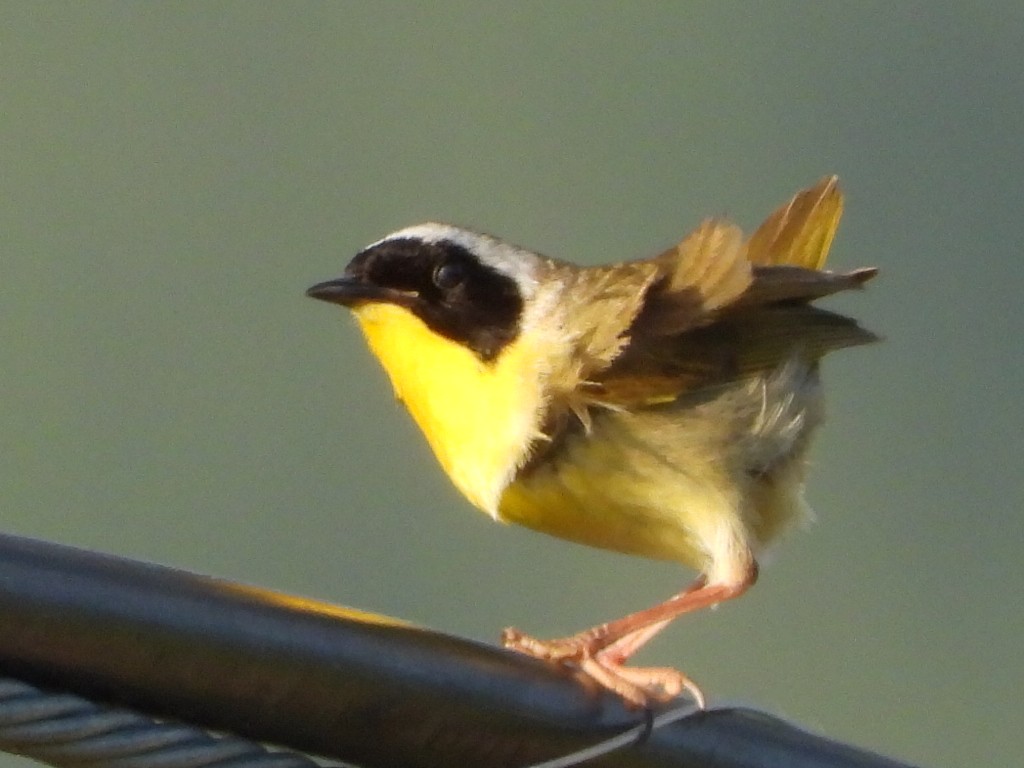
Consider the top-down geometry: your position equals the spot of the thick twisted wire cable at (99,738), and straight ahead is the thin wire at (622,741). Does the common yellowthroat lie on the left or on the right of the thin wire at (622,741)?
left

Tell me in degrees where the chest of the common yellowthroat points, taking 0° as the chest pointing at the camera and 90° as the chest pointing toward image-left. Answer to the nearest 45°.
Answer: approximately 90°
